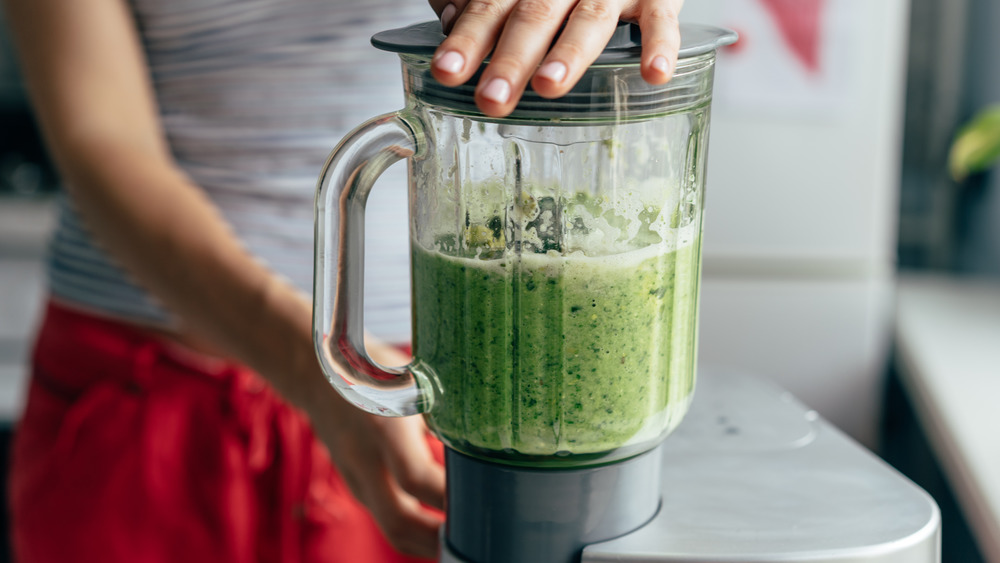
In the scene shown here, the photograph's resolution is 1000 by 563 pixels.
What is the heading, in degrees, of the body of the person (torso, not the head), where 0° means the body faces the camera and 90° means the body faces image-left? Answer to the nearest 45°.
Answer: approximately 315°
